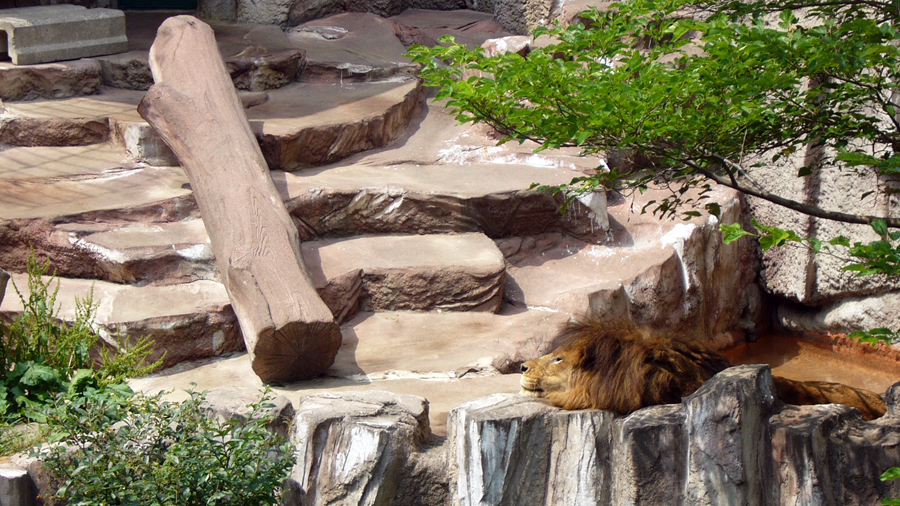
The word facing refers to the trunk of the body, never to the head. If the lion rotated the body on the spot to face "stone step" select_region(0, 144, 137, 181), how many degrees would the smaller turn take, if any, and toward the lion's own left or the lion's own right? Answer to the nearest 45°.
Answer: approximately 45° to the lion's own right

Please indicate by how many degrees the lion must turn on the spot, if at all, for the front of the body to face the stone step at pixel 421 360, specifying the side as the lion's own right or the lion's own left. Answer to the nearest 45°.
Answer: approximately 45° to the lion's own right

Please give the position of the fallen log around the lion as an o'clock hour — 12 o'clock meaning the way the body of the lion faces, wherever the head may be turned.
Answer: The fallen log is roughly at 1 o'clock from the lion.

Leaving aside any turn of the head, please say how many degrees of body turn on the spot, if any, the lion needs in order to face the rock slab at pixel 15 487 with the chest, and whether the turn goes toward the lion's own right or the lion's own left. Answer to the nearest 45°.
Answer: approximately 45° to the lion's own left

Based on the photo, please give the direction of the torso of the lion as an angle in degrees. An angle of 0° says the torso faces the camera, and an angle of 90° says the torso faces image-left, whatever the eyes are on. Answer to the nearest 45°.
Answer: approximately 90°

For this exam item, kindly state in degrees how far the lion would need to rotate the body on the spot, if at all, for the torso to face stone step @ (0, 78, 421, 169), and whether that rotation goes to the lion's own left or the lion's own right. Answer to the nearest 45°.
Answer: approximately 45° to the lion's own right
